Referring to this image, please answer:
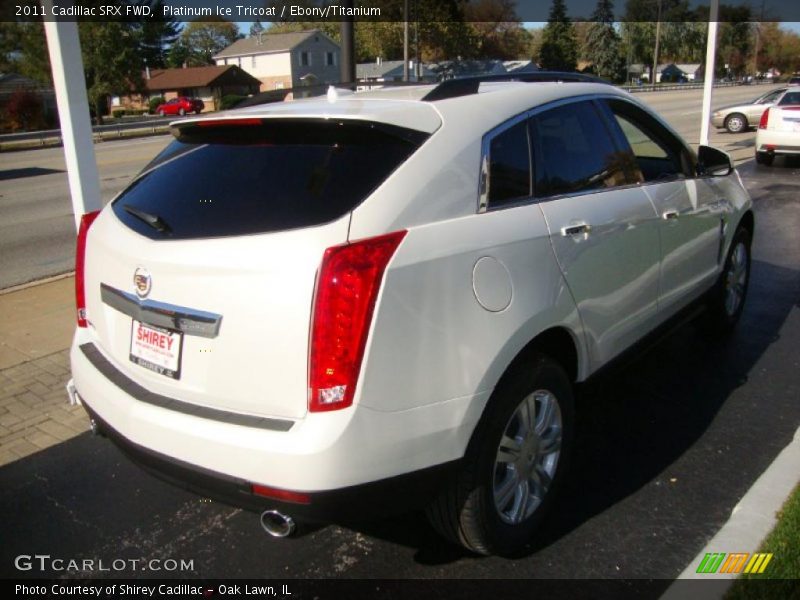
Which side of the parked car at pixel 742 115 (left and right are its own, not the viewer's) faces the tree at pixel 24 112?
front

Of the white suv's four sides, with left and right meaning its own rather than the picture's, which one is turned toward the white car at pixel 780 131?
front

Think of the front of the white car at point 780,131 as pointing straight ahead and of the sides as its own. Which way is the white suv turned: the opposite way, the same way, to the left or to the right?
the same way

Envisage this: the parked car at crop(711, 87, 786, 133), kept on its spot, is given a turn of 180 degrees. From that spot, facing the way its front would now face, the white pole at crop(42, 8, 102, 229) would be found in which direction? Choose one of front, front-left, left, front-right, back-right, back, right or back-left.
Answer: right

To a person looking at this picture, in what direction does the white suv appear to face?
facing away from the viewer and to the right of the viewer

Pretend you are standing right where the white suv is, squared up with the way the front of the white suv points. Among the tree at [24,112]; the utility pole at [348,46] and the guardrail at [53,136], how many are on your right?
0

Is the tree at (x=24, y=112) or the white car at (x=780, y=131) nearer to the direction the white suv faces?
the white car

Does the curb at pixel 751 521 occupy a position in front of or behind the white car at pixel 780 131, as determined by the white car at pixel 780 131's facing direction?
behind

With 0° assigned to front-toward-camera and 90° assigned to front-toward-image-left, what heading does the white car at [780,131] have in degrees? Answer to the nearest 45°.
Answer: approximately 180°

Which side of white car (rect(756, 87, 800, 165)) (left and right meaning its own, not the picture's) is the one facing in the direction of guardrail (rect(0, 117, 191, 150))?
left

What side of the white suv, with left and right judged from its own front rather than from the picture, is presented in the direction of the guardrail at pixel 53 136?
left

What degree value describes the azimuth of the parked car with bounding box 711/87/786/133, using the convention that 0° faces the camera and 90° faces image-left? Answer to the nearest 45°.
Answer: approximately 90°
